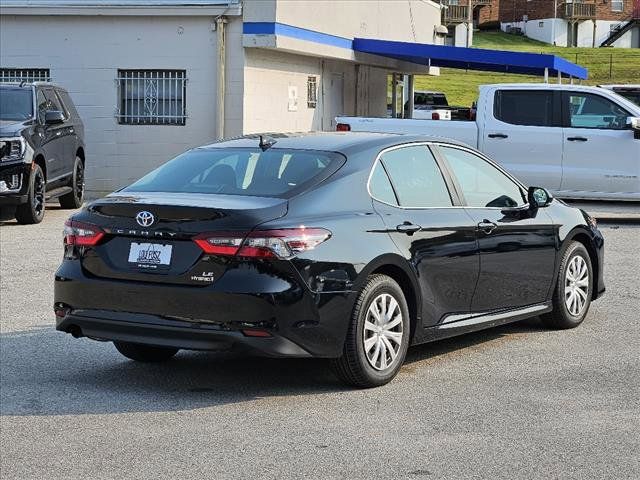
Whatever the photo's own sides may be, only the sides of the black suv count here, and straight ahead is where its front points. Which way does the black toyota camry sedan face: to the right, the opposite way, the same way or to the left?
the opposite way

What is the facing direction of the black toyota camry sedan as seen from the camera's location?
facing away from the viewer and to the right of the viewer

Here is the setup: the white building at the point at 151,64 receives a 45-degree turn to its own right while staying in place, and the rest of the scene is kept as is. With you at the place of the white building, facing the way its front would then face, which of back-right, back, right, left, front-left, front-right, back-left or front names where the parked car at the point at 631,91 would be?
left

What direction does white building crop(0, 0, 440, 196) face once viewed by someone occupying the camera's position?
facing the viewer and to the right of the viewer

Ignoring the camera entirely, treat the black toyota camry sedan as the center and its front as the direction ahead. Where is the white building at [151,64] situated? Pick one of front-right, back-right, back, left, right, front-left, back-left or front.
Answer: front-left

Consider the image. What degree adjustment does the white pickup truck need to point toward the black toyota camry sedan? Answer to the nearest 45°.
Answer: approximately 90° to its right

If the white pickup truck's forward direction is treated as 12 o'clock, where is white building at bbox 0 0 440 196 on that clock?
The white building is roughly at 7 o'clock from the white pickup truck.

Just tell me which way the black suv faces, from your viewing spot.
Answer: facing the viewer and to the left of the viewer

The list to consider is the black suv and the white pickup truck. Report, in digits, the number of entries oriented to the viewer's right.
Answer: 1

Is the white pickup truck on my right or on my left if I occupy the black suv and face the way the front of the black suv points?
on my left

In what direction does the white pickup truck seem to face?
to the viewer's right

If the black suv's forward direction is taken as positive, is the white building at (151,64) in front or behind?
behind

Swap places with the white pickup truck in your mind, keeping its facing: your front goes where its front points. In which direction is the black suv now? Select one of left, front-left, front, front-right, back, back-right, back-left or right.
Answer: back

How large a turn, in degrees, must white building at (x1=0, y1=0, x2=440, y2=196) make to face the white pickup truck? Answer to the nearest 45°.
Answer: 0° — it already faces it

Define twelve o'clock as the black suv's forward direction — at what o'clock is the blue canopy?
The blue canopy is roughly at 6 o'clock from the black suv.
